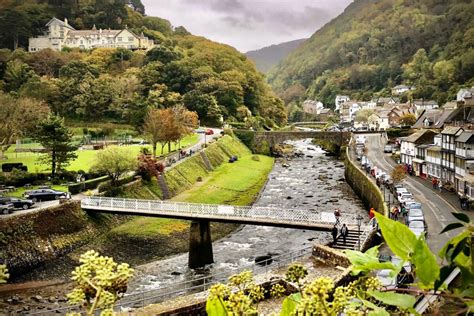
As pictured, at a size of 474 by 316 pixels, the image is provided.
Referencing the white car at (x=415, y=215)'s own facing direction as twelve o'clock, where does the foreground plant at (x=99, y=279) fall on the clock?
The foreground plant is roughly at 12 o'clock from the white car.

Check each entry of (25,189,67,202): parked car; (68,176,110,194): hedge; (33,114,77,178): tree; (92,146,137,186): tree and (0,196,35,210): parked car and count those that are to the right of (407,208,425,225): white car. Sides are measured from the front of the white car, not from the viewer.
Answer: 5

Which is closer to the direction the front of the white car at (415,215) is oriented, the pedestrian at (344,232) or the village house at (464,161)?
the pedestrian

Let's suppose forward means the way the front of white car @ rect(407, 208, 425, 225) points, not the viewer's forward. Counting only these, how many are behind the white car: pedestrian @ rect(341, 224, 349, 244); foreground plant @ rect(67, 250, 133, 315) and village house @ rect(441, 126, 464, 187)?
1

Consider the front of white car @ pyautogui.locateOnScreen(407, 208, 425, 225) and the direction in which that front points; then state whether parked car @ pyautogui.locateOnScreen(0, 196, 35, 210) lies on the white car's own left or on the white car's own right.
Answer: on the white car's own right

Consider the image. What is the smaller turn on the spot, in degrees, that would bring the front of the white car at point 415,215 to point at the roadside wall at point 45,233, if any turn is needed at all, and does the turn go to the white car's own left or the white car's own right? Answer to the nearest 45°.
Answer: approximately 90° to the white car's own right

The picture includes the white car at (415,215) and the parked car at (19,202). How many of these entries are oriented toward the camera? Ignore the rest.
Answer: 1

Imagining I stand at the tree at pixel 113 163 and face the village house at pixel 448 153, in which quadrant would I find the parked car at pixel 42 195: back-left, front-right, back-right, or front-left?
back-right

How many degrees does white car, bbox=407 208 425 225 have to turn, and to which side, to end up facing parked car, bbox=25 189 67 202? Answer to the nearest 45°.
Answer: approximately 90° to its right
